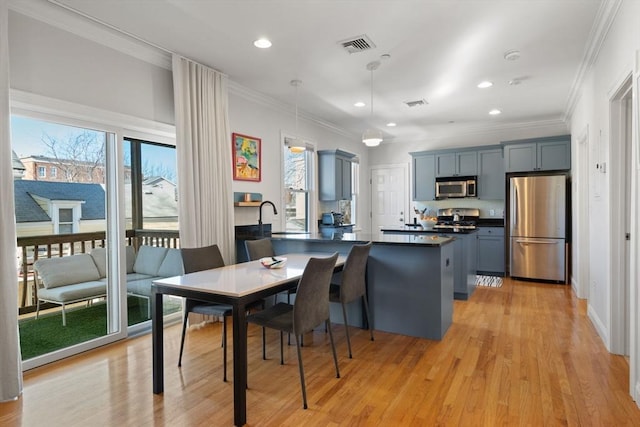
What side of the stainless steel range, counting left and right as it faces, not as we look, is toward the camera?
front

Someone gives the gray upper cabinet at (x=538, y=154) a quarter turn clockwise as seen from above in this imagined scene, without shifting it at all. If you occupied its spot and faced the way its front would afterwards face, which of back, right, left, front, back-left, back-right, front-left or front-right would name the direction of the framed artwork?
front-left

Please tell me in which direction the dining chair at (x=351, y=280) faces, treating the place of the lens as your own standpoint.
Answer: facing away from the viewer and to the left of the viewer

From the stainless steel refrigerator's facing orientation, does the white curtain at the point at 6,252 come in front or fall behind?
in front

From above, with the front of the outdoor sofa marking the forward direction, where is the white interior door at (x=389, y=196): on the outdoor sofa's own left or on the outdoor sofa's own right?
on the outdoor sofa's own left

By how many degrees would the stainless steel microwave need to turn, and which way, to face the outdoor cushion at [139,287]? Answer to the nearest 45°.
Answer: approximately 45° to its right

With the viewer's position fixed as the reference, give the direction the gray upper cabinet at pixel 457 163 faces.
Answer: facing the viewer

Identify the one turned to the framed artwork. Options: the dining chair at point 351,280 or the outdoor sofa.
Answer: the dining chair

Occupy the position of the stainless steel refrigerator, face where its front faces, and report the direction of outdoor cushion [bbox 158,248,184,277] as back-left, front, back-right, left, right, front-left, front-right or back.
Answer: front-right

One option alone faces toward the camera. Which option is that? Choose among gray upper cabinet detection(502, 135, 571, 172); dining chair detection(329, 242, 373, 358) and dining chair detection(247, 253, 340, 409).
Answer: the gray upper cabinet

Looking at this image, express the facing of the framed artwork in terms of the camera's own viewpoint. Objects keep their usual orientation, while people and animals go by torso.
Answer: facing the viewer and to the right of the viewer

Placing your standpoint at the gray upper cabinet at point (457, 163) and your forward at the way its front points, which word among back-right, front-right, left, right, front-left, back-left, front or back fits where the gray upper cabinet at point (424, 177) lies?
right

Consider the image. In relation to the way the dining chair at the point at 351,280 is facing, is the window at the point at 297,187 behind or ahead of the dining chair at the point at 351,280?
ahead
